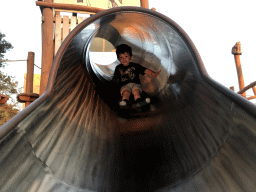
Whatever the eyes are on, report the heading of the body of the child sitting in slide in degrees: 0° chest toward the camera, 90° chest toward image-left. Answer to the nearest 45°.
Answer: approximately 0°

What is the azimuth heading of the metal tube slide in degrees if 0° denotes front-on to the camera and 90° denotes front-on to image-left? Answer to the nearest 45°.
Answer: approximately 0°

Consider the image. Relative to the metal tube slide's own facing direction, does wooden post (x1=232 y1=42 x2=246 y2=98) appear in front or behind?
behind

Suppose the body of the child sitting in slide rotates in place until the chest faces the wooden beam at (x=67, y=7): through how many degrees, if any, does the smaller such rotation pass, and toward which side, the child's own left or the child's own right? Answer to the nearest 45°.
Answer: approximately 135° to the child's own right
